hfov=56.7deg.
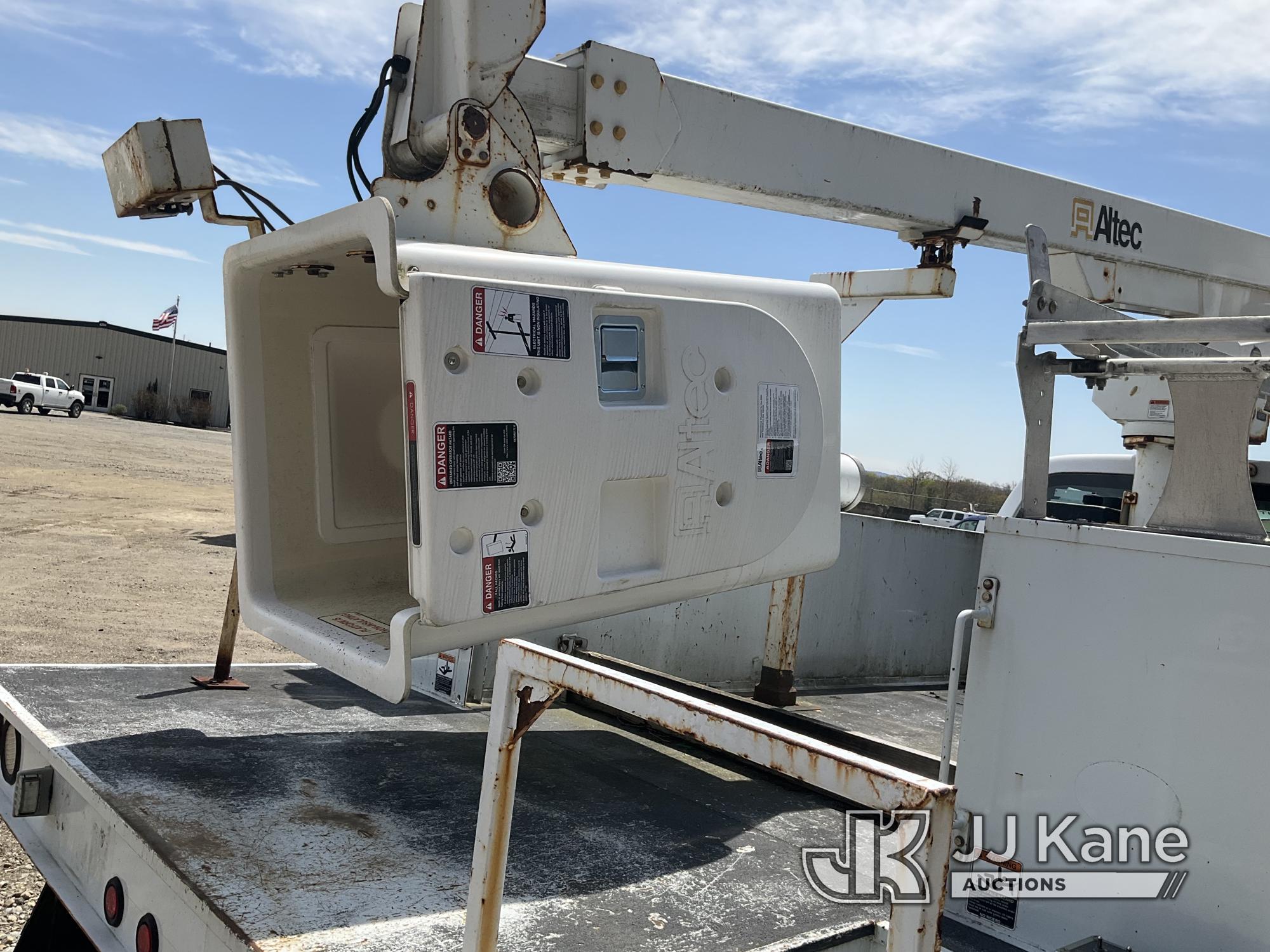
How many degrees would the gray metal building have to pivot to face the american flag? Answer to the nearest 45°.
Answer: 0° — it already faces it

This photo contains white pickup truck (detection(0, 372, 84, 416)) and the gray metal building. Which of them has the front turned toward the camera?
the gray metal building

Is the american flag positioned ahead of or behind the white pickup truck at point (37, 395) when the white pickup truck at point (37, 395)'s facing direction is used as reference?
ahead

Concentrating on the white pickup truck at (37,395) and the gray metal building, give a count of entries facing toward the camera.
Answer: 1

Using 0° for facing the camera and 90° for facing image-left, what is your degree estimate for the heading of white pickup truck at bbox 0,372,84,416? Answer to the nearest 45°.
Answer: approximately 225°

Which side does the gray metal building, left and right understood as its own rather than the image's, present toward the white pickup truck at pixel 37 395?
front

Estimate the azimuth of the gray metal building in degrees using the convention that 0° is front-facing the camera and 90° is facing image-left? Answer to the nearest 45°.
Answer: approximately 0°
